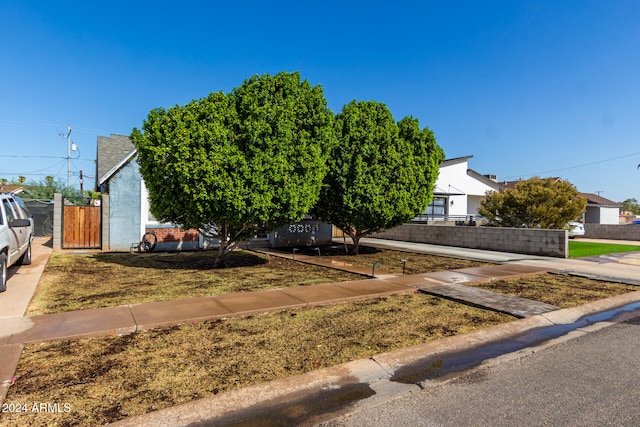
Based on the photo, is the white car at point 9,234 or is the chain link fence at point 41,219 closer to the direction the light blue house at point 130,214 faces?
the white car

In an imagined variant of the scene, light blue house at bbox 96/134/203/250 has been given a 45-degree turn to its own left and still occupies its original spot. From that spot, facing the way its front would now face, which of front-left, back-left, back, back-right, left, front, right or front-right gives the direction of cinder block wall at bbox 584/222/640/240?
front-left

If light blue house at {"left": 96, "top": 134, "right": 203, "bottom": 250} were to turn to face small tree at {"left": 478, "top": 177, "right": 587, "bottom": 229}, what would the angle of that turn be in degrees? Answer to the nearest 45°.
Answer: approximately 90° to its left

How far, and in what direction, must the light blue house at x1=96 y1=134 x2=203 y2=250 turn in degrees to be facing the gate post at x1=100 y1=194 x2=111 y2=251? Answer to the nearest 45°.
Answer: approximately 90° to its right

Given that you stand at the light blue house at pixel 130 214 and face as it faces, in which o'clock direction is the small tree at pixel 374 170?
The small tree is roughly at 10 o'clock from the light blue house.

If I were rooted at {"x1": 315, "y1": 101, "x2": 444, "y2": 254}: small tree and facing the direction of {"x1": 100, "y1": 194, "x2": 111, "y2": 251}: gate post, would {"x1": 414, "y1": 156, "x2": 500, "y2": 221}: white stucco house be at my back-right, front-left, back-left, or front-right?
back-right

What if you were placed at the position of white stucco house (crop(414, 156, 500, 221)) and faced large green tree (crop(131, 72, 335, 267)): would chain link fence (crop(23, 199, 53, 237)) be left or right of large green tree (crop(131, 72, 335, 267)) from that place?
right

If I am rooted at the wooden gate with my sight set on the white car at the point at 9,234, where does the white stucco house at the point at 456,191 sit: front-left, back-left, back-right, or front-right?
back-left

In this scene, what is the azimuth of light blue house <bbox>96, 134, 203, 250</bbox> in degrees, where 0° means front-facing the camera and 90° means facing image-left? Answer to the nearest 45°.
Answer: approximately 0°

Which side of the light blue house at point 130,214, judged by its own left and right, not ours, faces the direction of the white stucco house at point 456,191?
left

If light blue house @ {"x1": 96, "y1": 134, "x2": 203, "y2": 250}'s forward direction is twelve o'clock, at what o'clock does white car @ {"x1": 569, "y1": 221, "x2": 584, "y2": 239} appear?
The white car is roughly at 9 o'clock from the light blue house.

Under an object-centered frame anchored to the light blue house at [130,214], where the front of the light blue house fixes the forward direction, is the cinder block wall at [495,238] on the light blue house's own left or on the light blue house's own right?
on the light blue house's own left

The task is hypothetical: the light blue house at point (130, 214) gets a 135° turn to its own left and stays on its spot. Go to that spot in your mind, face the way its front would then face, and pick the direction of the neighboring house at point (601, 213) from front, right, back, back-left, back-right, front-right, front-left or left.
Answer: front-right
